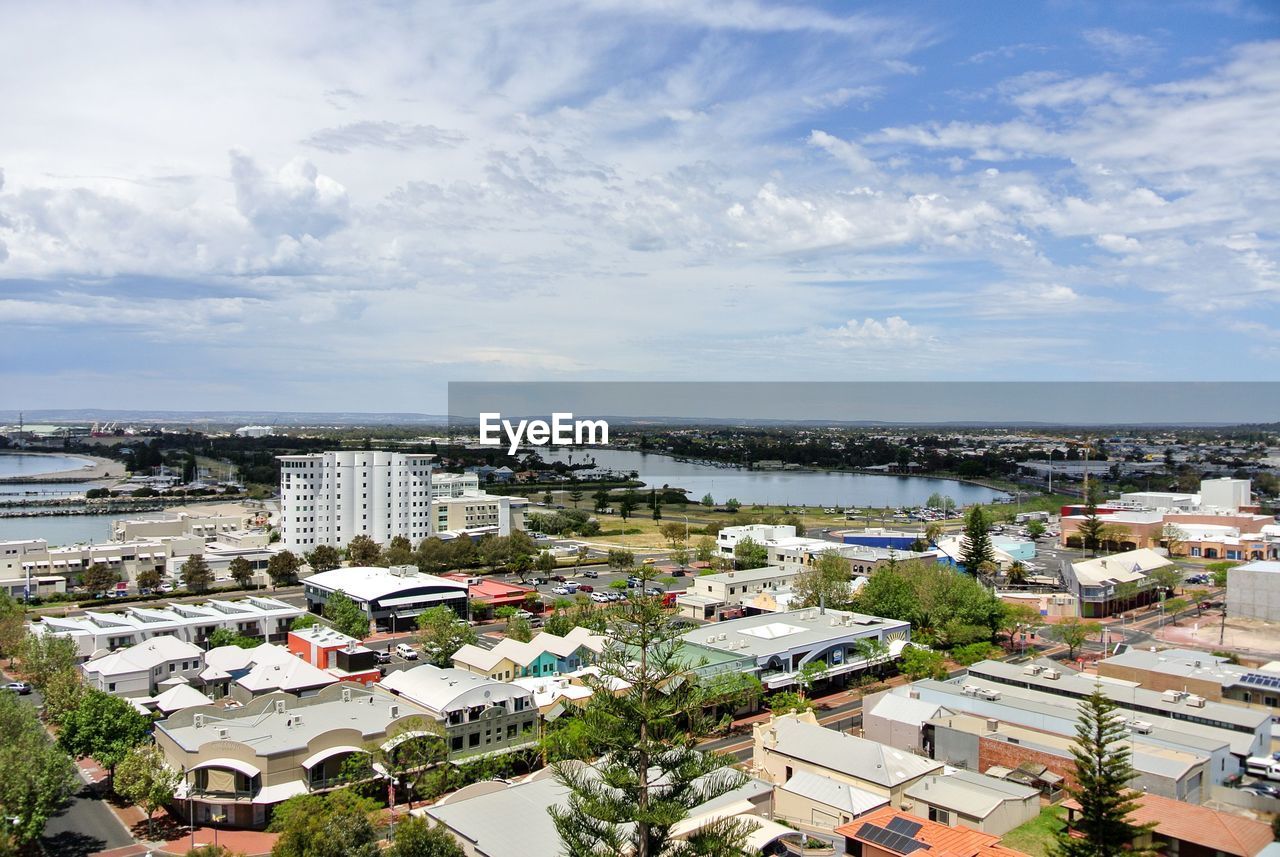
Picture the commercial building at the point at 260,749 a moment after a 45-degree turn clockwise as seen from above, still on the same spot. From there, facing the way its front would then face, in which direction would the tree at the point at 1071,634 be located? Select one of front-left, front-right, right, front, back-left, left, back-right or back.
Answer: back-left

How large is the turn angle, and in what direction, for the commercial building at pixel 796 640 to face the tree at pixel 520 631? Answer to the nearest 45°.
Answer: approximately 135° to its right

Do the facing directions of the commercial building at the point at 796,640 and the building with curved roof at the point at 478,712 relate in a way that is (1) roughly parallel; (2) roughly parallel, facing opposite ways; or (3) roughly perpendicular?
roughly parallel

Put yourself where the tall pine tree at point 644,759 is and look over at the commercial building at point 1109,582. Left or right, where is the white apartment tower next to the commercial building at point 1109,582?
left

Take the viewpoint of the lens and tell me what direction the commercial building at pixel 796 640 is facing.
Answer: facing the viewer and to the right of the viewer

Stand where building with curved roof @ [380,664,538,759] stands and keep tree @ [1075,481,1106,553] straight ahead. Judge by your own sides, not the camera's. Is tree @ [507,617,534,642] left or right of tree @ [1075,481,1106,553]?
left

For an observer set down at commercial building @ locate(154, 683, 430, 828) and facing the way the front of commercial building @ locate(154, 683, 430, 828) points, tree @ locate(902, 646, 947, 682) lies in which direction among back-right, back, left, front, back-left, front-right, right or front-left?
left

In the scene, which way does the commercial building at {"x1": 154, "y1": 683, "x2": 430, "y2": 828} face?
toward the camera

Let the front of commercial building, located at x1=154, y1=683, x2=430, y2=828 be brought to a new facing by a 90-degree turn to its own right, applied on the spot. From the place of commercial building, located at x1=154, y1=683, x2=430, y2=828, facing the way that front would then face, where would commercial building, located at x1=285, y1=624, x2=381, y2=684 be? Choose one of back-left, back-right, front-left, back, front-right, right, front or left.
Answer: right

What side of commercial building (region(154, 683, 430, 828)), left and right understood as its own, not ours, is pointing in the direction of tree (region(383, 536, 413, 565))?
back

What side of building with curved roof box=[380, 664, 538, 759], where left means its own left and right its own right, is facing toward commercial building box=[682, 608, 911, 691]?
left

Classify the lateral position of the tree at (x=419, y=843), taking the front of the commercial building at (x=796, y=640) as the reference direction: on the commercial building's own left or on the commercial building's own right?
on the commercial building's own right

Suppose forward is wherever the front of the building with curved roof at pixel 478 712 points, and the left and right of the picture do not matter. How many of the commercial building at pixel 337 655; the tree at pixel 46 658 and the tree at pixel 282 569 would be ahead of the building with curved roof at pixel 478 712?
0

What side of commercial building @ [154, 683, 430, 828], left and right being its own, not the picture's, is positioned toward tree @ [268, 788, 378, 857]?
front

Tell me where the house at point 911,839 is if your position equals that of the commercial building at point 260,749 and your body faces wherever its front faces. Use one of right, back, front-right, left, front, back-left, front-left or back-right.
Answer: front-left

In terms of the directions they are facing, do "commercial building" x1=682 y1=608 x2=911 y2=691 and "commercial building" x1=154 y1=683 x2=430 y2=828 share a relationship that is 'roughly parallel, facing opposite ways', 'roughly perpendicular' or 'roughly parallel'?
roughly parallel
